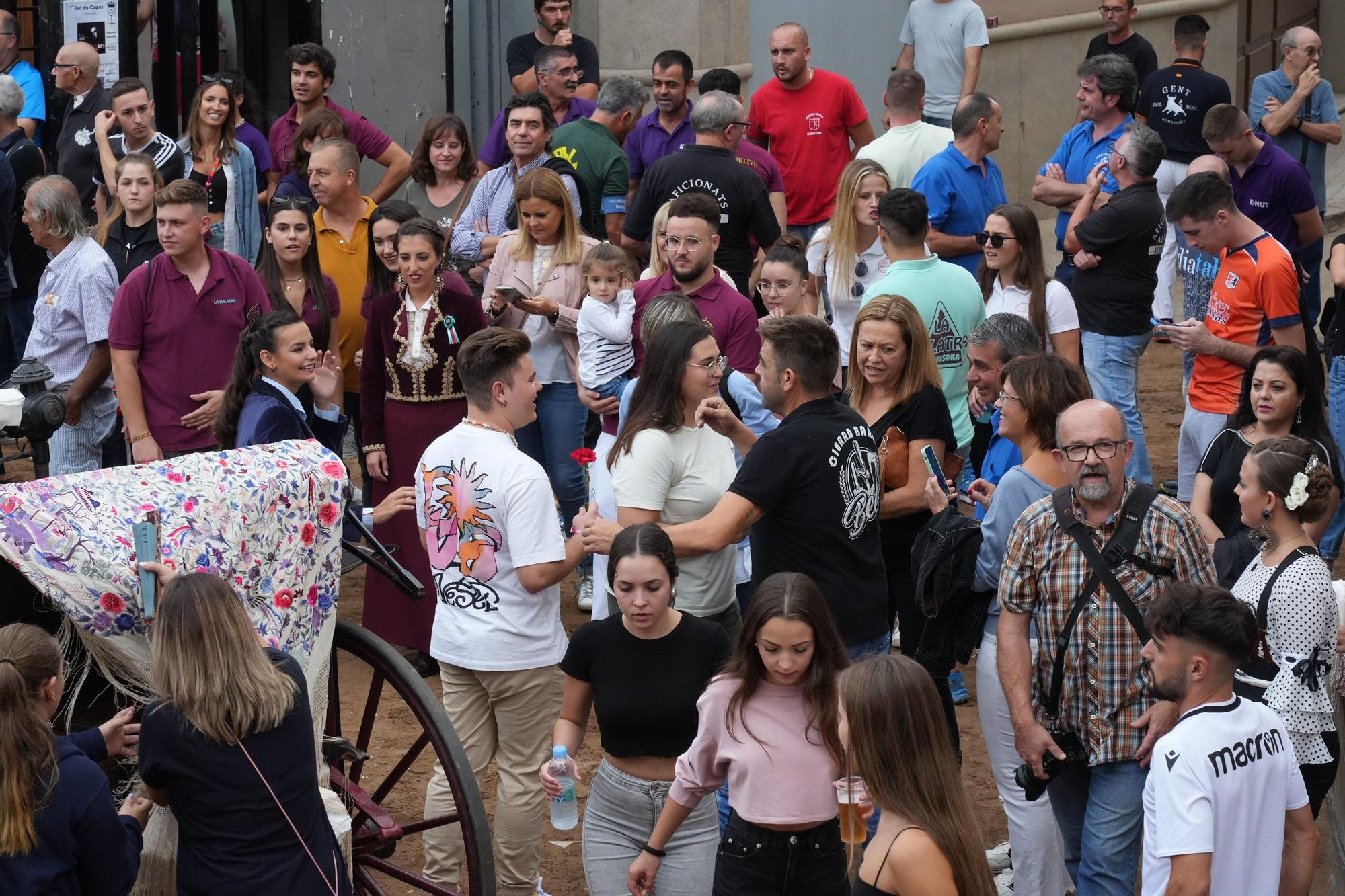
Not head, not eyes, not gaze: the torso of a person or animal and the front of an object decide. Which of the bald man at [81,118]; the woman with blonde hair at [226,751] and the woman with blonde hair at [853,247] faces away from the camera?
the woman with blonde hair at [226,751]

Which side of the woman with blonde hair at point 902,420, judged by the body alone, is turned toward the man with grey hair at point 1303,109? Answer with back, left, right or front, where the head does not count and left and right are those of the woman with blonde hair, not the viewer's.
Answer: back

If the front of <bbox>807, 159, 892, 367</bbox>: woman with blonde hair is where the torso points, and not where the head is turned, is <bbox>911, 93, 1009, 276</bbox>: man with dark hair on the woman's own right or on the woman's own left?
on the woman's own left

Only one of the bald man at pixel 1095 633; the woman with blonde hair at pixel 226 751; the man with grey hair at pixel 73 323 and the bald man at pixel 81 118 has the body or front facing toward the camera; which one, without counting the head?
the bald man at pixel 1095 633

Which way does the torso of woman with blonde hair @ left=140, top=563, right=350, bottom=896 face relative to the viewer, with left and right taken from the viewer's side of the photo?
facing away from the viewer

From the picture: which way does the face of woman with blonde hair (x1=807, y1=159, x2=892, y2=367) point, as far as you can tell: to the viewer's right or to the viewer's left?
to the viewer's right

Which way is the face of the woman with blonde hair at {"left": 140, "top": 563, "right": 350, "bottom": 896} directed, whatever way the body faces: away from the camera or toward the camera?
away from the camera

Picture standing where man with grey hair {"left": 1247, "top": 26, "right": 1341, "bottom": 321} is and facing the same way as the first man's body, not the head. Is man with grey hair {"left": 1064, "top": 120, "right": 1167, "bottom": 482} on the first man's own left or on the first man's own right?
on the first man's own right
